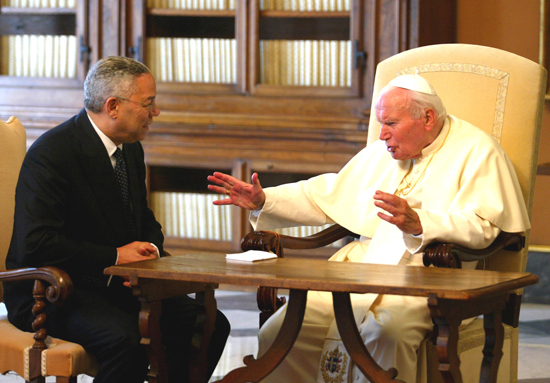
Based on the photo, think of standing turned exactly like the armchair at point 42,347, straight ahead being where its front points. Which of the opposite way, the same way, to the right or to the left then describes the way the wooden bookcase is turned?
to the right

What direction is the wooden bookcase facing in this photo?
toward the camera

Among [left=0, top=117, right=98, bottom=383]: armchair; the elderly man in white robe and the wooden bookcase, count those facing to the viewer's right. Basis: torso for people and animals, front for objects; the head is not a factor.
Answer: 1

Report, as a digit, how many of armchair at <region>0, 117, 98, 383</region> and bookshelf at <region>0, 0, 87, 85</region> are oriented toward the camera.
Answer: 1

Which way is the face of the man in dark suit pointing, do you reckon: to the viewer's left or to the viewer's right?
to the viewer's right

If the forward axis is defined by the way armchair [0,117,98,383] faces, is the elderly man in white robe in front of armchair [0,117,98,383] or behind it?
in front

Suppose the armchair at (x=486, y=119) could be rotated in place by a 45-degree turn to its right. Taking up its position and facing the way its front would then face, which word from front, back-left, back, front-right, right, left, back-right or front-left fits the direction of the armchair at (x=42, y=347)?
front-left

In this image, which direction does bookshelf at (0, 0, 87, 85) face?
toward the camera

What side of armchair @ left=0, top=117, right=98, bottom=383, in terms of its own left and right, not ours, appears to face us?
right

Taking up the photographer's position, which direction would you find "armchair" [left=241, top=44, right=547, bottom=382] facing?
facing the viewer and to the left of the viewer

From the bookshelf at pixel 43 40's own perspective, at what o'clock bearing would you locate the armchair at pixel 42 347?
The armchair is roughly at 12 o'clock from the bookshelf.

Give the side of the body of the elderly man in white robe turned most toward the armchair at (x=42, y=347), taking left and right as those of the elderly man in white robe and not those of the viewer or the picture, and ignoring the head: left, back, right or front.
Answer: front

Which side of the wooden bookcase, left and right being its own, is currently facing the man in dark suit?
front
